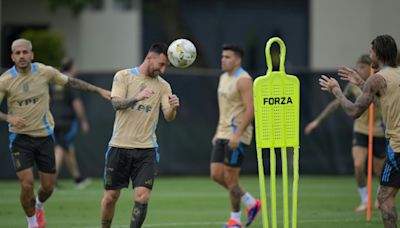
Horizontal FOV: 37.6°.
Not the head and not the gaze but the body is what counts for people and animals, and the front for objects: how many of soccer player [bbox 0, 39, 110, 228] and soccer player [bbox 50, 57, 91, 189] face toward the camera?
1

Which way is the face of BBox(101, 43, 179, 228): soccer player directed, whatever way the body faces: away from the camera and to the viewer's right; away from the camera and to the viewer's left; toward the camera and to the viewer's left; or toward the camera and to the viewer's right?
toward the camera and to the viewer's right

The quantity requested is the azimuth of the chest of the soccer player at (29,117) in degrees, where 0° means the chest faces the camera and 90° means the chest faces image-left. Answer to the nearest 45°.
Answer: approximately 0°

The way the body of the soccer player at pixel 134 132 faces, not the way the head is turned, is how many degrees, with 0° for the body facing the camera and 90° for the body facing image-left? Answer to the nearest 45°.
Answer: approximately 315°

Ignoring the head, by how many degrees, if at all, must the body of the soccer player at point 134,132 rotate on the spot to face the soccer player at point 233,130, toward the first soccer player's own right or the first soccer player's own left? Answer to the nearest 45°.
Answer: approximately 90° to the first soccer player's own left

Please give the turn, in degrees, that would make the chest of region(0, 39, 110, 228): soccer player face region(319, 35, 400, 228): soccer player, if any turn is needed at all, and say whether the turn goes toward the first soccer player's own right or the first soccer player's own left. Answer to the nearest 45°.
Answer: approximately 45° to the first soccer player's own left

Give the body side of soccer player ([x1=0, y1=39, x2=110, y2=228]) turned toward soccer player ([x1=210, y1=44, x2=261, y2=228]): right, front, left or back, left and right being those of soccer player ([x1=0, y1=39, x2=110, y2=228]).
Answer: left

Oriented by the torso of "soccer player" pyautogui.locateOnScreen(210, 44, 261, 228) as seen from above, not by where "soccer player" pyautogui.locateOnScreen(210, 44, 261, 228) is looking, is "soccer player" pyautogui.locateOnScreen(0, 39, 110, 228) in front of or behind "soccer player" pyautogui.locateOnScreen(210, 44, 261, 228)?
in front
